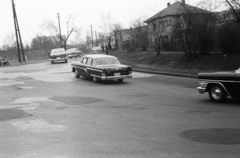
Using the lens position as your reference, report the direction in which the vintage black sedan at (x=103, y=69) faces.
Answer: facing away from the viewer and to the left of the viewer

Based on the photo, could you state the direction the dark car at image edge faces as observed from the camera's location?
facing to the left of the viewer

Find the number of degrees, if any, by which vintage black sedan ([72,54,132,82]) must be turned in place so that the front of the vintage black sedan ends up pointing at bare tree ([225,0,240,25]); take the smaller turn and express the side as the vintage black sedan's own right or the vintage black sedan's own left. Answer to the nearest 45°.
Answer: approximately 135° to the vintage black sedan's own right

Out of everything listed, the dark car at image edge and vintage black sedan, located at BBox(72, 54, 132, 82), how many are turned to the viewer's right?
0

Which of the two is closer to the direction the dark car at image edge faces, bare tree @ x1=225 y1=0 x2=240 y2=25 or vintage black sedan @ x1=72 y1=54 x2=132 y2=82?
the vintage black sedan

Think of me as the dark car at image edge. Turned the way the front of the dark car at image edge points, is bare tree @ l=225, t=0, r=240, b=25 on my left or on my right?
on my right
